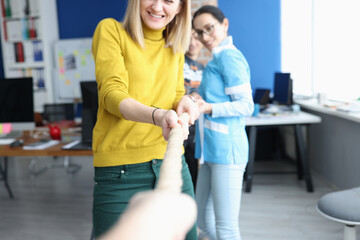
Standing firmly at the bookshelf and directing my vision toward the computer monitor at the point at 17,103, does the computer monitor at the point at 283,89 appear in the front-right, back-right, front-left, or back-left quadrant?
front-left

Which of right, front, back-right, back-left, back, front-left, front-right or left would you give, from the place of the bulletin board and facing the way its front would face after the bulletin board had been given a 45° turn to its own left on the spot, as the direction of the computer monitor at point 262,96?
front

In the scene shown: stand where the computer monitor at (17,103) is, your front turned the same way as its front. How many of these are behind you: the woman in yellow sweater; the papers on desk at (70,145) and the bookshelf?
1

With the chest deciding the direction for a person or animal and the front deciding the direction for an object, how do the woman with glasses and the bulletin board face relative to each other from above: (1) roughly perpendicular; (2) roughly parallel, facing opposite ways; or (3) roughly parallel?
roughly perpendicular

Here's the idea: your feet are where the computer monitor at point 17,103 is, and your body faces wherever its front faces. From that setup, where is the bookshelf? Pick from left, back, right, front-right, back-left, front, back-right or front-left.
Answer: back

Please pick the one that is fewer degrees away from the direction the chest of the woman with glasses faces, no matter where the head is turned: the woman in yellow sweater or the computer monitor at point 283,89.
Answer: the woman in yellow sweater

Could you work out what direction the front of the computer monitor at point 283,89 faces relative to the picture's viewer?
facing the viewer and to the left of the viewer

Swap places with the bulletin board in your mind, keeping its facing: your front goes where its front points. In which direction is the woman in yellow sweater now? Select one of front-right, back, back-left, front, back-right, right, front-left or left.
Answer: front

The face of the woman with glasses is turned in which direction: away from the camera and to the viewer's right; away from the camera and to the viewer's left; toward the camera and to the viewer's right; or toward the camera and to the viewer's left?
toward the camera and to the viewer's left

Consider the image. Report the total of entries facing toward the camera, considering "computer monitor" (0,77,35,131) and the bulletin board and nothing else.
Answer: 2

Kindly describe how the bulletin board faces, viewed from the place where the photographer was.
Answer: facing the viewer

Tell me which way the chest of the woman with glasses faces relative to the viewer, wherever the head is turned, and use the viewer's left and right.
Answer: facing to the left of the viewer

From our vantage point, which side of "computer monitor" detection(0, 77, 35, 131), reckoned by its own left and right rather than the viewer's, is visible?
front
